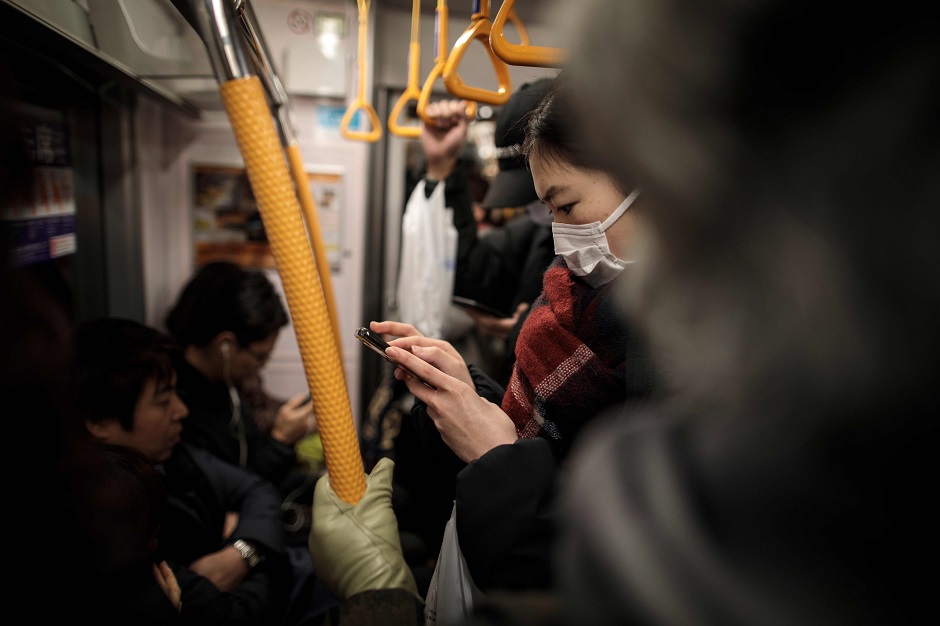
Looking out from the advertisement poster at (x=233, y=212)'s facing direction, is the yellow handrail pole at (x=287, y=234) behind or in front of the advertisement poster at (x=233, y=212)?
in front

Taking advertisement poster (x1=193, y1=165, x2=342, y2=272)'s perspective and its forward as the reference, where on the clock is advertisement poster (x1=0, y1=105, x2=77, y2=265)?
advertisement poster (x1=0, y1=105, x2=77, y2=265) is roughly at 1 o'clock from advertisement poster (x1=193, y1=165, x2=342, y2=272).

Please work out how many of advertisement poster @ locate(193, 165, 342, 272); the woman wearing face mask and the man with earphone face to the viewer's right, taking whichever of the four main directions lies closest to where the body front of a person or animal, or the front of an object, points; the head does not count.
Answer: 1

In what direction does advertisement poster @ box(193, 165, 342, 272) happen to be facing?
toward the camera

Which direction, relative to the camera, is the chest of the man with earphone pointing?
to the viewer's right

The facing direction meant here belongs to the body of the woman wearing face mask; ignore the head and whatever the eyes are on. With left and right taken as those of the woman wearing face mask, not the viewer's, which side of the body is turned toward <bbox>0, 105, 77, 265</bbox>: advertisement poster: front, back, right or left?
front

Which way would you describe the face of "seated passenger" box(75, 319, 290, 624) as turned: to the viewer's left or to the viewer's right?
to the viewer's right

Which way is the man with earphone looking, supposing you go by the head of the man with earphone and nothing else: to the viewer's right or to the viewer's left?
to the viewer's right

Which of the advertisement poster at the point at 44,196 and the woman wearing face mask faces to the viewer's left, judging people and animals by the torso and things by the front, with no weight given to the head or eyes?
the woman wearing face mask

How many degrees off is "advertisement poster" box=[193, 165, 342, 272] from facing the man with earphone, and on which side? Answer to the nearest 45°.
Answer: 0° — it already faces them

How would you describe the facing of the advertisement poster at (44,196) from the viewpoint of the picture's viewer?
facing the viewer and to the right of the viewer

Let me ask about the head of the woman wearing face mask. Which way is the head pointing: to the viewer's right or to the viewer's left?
to the viewer's left

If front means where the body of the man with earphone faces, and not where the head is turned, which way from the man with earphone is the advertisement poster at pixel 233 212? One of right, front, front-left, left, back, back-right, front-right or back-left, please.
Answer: left

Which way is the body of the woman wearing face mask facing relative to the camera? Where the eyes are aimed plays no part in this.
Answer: to the viewer's left

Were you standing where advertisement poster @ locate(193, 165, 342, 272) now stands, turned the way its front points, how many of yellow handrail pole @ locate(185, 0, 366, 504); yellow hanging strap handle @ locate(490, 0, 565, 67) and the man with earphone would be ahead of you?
3

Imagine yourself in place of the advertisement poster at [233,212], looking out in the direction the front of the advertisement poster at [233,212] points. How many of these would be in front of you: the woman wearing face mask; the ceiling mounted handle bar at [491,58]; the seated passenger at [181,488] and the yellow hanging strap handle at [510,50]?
4

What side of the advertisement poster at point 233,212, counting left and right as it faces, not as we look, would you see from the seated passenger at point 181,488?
front
